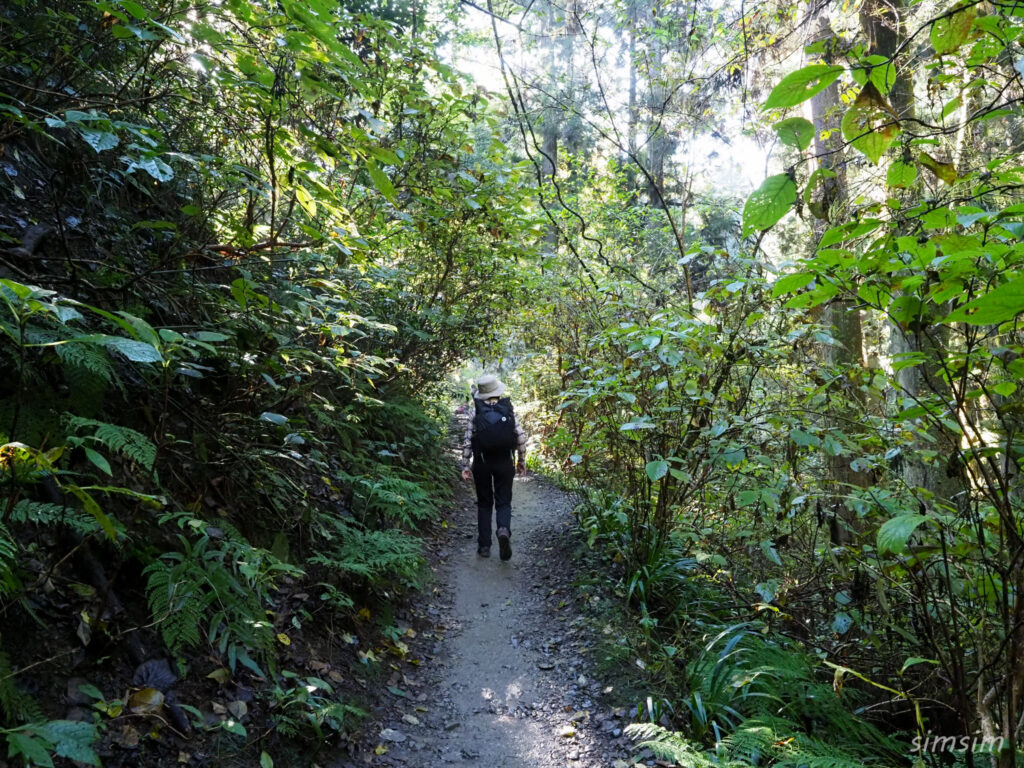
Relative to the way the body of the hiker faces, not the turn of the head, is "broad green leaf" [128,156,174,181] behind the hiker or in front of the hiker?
behind

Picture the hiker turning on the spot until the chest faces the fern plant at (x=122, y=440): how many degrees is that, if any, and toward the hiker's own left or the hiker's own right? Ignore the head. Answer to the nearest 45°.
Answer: approximately 180°

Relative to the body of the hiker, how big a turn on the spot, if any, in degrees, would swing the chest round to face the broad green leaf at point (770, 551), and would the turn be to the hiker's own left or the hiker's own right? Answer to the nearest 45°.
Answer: approximately 135° to the hiker's own right

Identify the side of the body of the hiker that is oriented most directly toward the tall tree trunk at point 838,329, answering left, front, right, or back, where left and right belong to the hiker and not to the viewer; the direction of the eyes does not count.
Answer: right

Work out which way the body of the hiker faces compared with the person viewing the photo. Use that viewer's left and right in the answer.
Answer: facing away from the viewer
